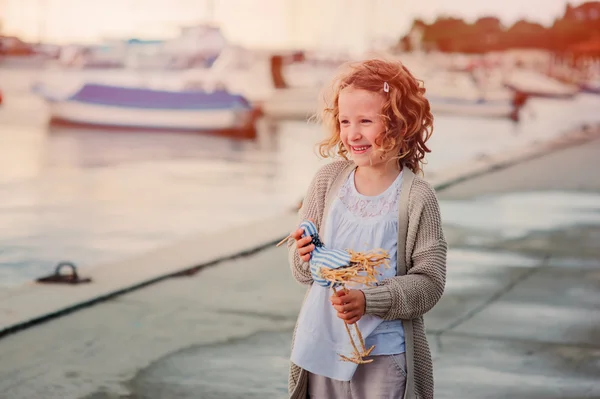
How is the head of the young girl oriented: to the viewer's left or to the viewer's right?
to the viewer's left

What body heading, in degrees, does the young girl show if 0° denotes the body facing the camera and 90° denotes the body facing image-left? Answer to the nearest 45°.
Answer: approximately 45°

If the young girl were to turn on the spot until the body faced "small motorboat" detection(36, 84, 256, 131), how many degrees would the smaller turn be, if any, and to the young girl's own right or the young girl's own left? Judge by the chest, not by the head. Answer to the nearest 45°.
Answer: approximately 135° to the young girl's own right
